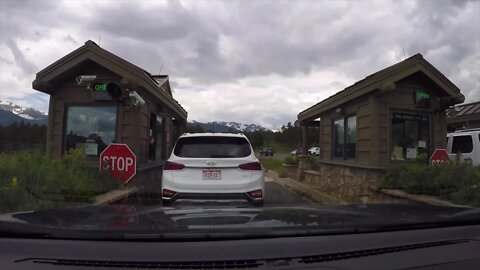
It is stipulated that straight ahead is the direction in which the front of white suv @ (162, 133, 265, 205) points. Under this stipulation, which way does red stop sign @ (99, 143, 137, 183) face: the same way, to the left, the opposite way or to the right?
the opposite way

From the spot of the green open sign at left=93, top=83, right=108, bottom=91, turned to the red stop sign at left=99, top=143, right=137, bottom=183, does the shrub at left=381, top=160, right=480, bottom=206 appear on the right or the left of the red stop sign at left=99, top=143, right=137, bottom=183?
left

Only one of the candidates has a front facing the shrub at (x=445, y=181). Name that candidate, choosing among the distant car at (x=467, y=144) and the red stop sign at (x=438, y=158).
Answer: the red stop sign

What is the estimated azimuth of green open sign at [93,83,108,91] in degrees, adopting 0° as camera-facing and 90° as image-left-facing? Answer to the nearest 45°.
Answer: approximately 0°

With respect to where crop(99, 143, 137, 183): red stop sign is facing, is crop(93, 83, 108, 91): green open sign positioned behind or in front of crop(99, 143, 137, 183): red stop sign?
behind

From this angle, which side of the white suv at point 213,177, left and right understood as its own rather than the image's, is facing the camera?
back

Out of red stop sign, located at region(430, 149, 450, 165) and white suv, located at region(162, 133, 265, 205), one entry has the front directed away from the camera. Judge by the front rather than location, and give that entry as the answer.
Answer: the white suv

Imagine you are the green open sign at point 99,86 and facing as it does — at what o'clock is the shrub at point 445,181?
The shrub is roughly at 10 o'clock from the green open sign.

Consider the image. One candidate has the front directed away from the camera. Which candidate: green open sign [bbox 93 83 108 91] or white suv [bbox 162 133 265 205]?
the white suv

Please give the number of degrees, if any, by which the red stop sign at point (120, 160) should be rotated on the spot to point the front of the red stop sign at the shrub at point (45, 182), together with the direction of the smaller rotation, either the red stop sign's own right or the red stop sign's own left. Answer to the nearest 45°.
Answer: approximately 45° to the red stop sign's own right

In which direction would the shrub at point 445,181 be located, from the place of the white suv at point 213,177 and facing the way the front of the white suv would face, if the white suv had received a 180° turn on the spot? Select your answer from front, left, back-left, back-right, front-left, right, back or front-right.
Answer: left

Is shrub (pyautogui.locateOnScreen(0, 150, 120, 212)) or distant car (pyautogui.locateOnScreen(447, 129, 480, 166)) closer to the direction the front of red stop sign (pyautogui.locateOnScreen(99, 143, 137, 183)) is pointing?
the shrub
